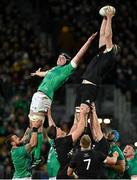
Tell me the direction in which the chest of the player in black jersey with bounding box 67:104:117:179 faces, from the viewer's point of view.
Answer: away from the camera

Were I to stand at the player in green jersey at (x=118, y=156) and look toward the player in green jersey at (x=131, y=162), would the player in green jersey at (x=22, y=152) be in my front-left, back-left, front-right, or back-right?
back-left
